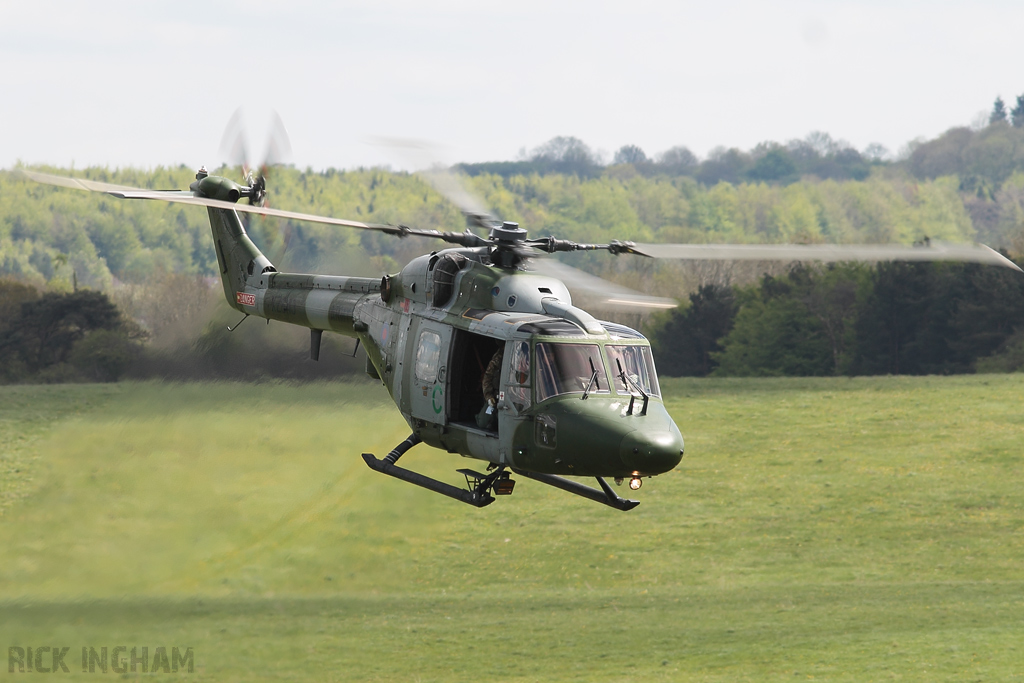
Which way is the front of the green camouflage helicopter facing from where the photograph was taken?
facing the viewer and to the right of the viewer
